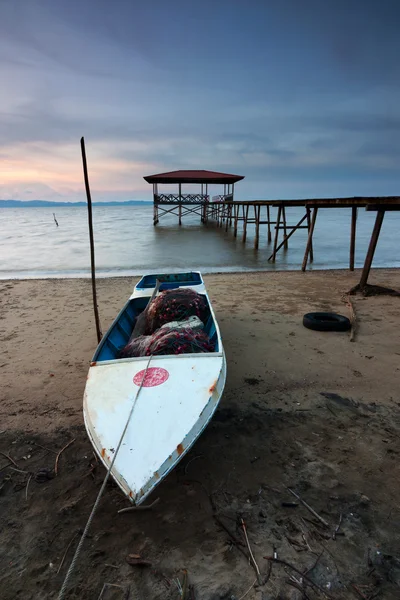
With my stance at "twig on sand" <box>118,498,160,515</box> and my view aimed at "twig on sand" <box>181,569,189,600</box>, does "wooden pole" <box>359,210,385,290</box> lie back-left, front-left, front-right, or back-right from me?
back-left

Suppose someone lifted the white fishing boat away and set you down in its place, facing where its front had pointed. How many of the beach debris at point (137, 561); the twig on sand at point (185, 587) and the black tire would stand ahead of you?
2

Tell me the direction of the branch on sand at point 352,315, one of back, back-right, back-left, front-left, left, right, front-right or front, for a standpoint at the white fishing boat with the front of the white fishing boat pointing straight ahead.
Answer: back-left

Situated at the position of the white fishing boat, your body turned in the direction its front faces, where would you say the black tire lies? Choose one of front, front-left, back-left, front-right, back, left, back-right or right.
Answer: back-left

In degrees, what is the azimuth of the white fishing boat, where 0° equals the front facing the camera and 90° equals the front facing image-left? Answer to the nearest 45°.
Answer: approximately 0°

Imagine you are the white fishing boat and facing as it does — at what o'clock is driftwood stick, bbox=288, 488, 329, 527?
The driftwood stick is roughly at 10 o'clock from the white fishing boat.

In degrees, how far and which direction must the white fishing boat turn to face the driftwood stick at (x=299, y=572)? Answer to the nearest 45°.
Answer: approximately 45° to its left

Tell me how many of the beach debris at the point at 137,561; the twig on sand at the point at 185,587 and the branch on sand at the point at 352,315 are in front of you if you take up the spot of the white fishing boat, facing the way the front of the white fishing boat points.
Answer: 2
